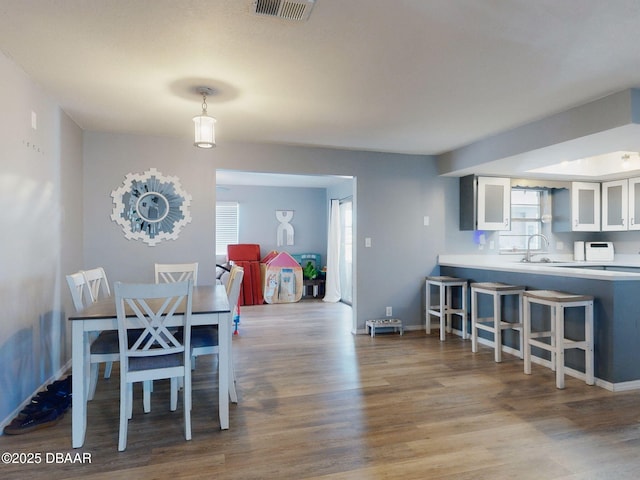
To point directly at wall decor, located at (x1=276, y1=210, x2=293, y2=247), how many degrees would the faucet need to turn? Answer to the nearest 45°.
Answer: approximately 135° to its right

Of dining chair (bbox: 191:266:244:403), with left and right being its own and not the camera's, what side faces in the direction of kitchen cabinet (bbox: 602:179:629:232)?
back

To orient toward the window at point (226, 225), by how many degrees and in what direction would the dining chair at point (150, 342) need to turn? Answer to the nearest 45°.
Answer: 0° — it already faces it

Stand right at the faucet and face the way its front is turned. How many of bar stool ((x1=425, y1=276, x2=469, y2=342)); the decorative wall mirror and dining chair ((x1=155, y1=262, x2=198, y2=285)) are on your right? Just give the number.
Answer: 3

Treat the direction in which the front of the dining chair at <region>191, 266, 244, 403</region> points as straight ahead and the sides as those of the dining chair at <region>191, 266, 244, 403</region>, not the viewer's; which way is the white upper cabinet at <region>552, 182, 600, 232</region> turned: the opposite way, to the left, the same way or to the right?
to the left

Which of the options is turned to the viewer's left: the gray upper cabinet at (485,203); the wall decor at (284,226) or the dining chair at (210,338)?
the dining chair

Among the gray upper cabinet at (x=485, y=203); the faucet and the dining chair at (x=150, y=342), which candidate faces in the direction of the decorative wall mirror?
the dining chair

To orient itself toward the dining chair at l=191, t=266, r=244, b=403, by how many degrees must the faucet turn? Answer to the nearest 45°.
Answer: approximately 90° to its right

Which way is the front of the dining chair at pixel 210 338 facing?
to the viewer's left

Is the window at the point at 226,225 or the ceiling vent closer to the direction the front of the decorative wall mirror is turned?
the ceiling vent

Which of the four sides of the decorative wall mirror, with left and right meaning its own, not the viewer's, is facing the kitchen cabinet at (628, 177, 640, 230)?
left

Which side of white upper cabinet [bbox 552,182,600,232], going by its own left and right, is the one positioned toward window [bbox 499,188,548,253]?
right

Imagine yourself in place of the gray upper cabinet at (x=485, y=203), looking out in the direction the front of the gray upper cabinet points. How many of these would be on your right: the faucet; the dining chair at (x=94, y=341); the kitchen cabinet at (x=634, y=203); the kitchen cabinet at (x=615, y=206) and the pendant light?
2
